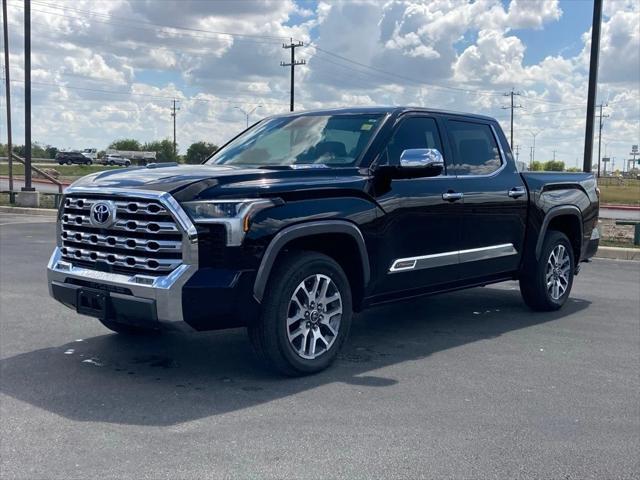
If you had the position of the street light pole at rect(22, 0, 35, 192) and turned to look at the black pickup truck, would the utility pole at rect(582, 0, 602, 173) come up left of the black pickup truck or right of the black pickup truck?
left

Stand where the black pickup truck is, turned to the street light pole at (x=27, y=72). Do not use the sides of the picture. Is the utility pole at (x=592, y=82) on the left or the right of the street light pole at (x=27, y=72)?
right

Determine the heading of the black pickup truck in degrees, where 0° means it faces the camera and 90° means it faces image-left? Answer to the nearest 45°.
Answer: approximately 45°

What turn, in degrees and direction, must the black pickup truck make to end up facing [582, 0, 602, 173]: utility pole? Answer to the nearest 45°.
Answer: approximately 180°

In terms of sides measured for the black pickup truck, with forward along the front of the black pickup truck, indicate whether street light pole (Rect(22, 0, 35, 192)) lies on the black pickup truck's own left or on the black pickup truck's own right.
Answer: on the black pickup truck's own right
